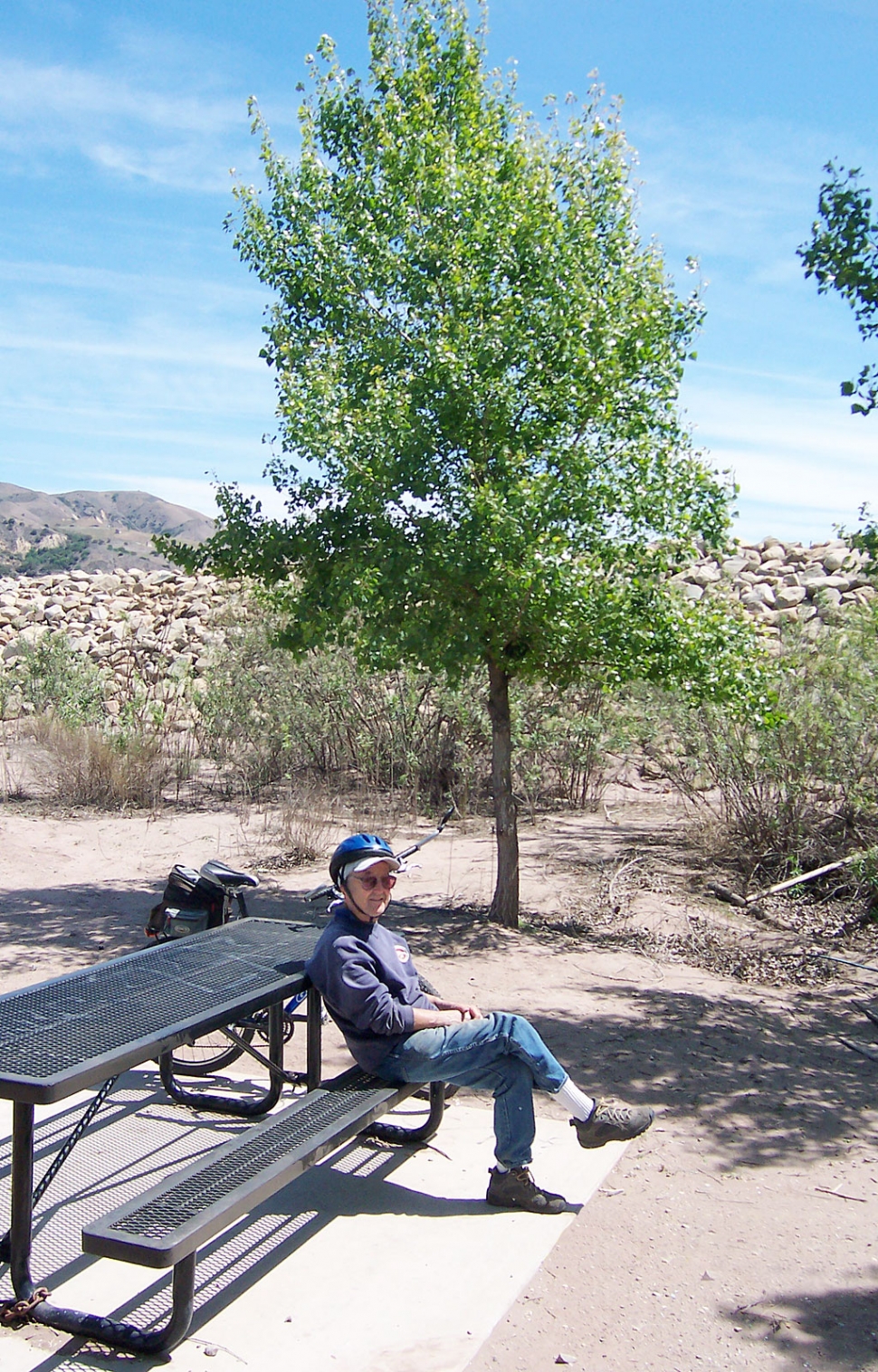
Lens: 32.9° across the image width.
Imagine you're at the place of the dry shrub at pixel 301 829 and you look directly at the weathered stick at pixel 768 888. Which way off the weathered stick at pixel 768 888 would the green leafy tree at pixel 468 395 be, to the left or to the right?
right

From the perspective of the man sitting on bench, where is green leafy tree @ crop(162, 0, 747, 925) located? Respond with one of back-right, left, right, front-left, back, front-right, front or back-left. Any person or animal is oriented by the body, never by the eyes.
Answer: back-left

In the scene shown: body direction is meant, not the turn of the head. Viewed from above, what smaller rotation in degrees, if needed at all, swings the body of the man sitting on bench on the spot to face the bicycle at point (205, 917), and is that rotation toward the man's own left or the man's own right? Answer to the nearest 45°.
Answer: approximately 180°

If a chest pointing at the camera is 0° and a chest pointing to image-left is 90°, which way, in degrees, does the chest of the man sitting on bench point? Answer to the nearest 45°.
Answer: approximately 315°

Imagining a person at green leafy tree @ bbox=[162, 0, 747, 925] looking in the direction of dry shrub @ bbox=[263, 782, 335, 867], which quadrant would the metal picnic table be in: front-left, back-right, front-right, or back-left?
back-left

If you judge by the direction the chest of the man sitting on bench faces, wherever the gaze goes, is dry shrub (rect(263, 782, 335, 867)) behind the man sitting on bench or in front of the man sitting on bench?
behind

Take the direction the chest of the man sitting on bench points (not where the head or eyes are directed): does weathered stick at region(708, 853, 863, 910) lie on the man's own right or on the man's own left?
on the man's own left

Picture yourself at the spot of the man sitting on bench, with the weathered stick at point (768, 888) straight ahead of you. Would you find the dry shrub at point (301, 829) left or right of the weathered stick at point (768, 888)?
left
